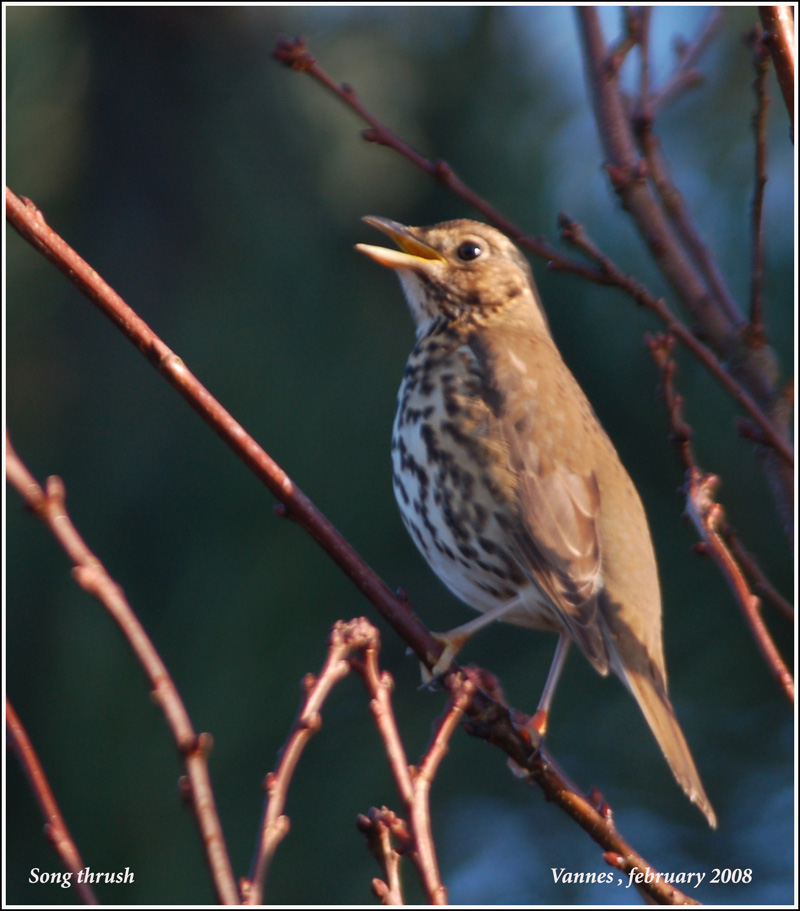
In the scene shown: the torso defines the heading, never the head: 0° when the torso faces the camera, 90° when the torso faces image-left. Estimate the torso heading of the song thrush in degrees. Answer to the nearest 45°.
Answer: approximately 90°

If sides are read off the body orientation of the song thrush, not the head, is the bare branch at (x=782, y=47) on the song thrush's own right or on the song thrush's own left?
on the song thrush's own left

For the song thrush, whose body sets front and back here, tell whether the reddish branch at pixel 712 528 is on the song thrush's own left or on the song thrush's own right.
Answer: on the song thrush's own left

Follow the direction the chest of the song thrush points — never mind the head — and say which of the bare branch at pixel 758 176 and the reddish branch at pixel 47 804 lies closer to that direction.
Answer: the reddish branch
